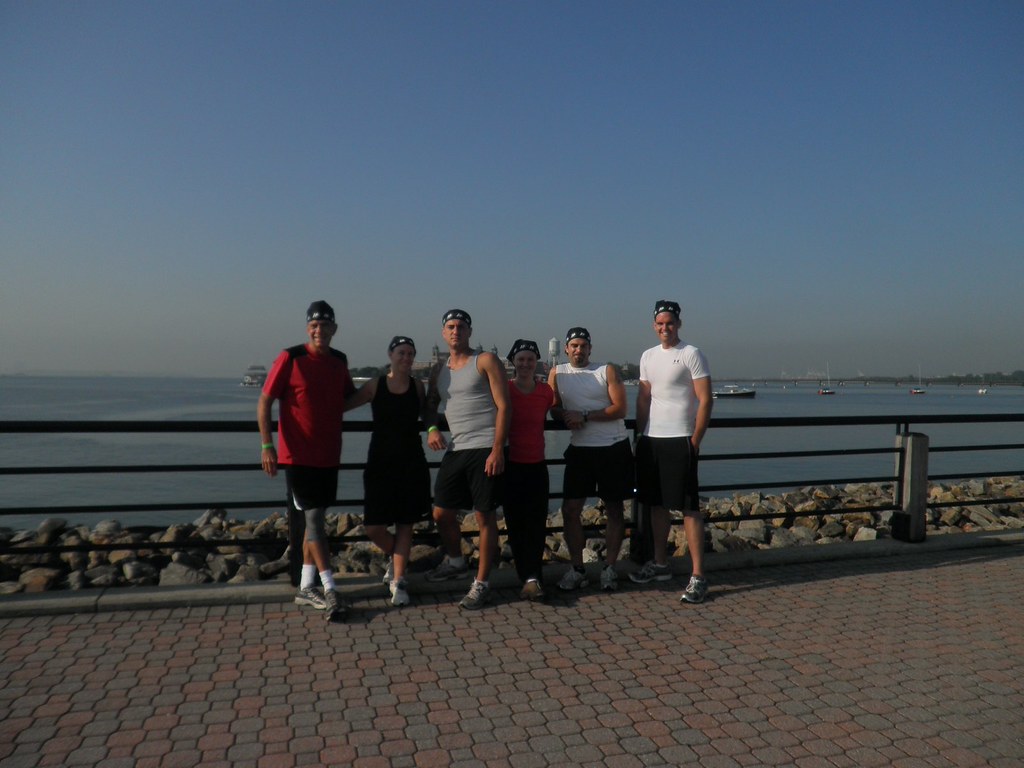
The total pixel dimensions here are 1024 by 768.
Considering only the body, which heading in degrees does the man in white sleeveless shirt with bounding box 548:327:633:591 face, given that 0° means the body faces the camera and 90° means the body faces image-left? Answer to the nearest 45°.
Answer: approximately 0°

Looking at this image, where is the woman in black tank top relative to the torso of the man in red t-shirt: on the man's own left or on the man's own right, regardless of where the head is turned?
on the man's own left

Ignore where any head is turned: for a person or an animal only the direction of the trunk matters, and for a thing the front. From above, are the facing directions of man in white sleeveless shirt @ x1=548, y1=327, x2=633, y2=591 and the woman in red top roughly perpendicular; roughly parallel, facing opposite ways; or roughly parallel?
roughly parallel

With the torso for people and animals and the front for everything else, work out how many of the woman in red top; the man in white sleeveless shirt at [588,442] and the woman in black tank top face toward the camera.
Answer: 3

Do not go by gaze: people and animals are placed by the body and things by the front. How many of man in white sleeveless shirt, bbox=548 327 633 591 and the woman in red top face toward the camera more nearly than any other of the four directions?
2

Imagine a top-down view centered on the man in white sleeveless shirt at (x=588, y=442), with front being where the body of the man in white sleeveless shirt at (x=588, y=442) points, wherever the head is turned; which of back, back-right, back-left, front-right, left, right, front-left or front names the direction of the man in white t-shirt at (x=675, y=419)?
left

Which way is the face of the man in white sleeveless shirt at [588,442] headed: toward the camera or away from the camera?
toward the camera

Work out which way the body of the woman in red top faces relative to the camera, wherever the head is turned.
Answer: toward the camera

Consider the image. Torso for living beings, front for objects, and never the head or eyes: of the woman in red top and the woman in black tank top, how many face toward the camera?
2

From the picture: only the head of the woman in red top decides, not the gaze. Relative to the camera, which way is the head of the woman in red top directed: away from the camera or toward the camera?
toward the camera

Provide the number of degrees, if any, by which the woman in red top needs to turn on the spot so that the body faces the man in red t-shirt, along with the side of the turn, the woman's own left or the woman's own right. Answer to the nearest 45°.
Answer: approximately 90° to the woman's own right

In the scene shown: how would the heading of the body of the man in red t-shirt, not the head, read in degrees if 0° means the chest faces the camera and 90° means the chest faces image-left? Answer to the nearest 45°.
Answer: approximately 315°

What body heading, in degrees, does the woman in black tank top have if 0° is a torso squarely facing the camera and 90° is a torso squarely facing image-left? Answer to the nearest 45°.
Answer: approximately 0°

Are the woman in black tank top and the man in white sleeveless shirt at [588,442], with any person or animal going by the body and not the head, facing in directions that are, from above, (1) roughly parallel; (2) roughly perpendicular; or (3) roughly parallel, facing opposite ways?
roughly parallel

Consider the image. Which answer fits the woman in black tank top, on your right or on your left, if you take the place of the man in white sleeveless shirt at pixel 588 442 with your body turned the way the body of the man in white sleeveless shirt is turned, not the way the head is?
on your right

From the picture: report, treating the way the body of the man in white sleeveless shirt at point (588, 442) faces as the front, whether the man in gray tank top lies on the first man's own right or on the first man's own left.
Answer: on the first man's own right

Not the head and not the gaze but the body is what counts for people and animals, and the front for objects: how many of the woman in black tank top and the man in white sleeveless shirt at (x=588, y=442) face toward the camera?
2
